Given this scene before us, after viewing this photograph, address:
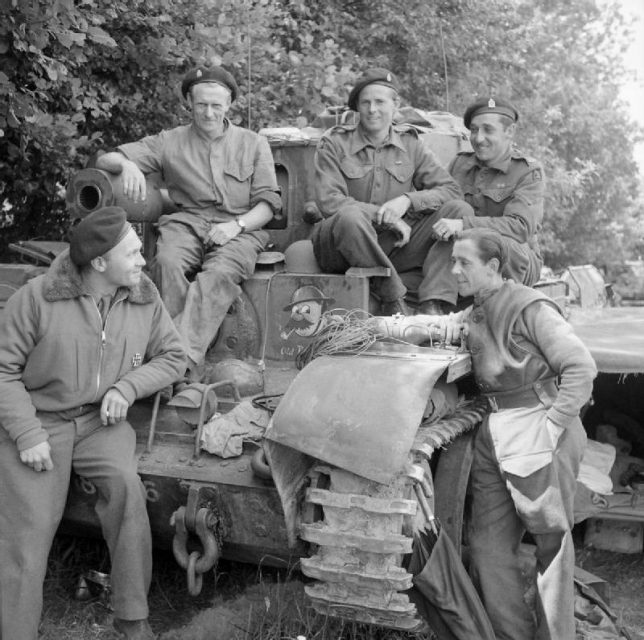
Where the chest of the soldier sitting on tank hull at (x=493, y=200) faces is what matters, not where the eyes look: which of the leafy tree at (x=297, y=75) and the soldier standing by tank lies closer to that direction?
the soldier standing by tank

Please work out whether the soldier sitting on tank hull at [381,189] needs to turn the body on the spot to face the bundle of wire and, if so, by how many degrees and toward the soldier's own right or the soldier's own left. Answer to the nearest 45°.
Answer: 0° — they already face it

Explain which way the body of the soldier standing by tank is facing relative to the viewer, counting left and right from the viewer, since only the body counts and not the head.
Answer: facing the viewer and to the left of the viewer

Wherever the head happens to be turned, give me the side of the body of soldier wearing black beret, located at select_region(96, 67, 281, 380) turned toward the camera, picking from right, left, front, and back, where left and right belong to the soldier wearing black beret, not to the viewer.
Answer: front

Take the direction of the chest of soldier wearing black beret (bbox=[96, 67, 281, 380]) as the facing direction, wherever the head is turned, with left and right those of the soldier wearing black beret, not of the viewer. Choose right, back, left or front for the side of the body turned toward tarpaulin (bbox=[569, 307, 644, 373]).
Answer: left

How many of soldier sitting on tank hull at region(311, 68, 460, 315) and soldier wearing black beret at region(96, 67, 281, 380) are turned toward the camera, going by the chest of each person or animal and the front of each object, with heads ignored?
2

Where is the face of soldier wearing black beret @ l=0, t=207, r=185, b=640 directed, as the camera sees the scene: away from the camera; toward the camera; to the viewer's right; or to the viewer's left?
to the viewer's right

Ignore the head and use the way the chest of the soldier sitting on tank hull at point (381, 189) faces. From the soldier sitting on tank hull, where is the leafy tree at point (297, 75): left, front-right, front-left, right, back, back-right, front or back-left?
back

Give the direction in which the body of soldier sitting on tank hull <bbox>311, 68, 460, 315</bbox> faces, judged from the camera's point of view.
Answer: toward the camera

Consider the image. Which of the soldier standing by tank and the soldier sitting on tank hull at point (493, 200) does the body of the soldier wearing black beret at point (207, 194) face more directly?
the soldier standing by tank

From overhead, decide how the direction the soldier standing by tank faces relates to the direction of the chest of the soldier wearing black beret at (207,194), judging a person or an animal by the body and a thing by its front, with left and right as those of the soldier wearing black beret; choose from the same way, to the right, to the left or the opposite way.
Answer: to the right

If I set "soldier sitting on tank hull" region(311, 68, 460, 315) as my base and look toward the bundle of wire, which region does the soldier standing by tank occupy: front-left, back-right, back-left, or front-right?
front-left

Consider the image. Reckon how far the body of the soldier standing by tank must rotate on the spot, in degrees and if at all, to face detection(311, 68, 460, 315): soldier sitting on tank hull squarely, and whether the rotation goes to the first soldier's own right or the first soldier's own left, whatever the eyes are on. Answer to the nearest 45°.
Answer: approximately 90° to the first soldier's own right
